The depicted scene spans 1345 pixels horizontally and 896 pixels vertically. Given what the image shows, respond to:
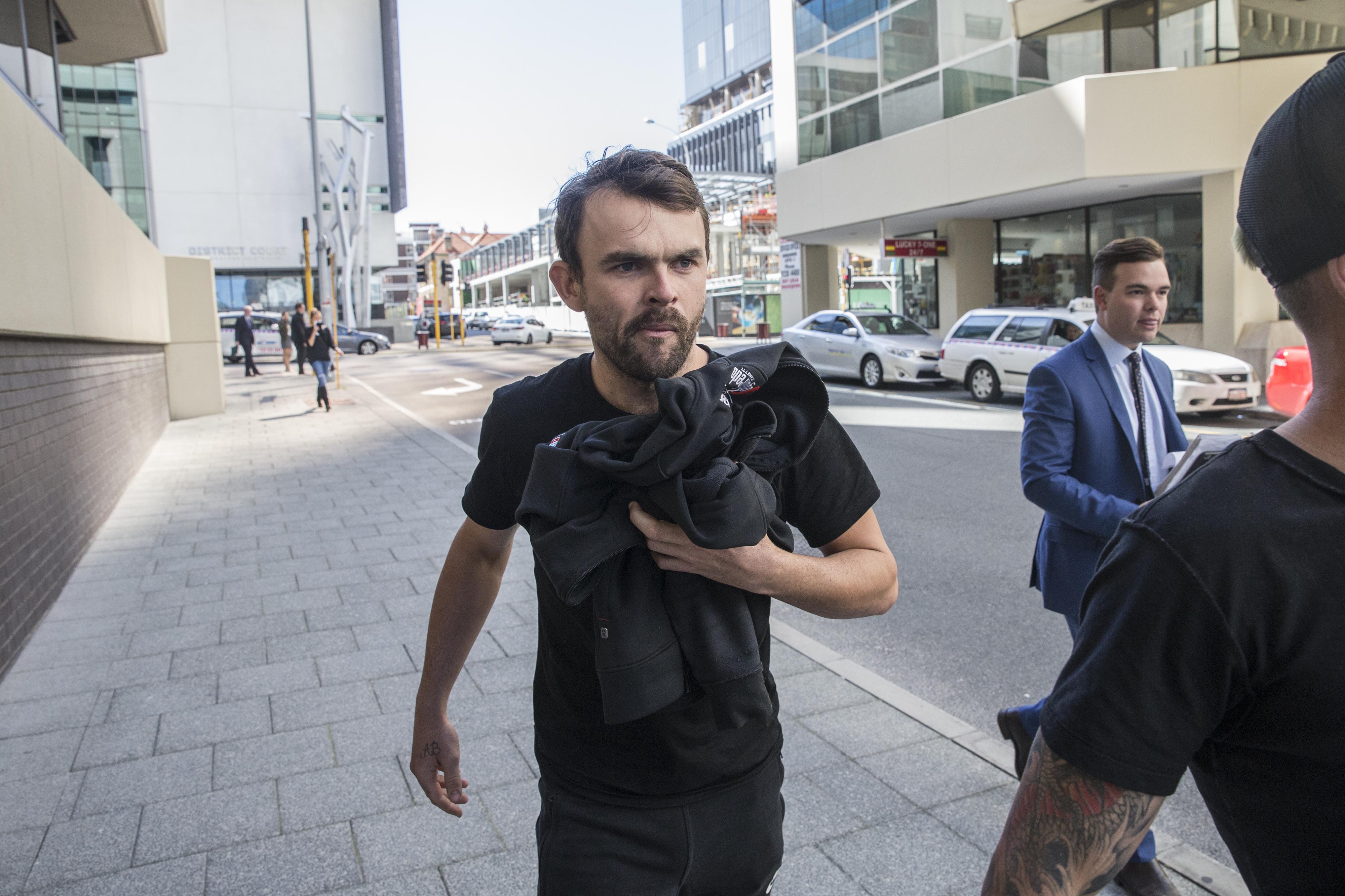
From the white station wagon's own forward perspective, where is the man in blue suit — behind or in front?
in front

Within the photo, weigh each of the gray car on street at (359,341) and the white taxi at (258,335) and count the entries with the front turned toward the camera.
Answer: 0

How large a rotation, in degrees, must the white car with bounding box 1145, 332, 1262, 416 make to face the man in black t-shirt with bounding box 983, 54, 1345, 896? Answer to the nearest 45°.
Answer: approximately 45° to its right

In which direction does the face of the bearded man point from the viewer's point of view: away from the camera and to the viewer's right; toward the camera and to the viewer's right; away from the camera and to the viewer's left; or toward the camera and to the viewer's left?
toward the camera and to the viewer's right

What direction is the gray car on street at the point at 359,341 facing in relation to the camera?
to the viewer's right

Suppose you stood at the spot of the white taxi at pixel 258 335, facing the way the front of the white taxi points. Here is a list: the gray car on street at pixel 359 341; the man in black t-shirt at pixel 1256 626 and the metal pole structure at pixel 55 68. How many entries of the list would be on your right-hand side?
2

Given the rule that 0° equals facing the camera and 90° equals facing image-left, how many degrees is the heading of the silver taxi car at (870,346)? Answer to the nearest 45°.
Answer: approximately 315°
